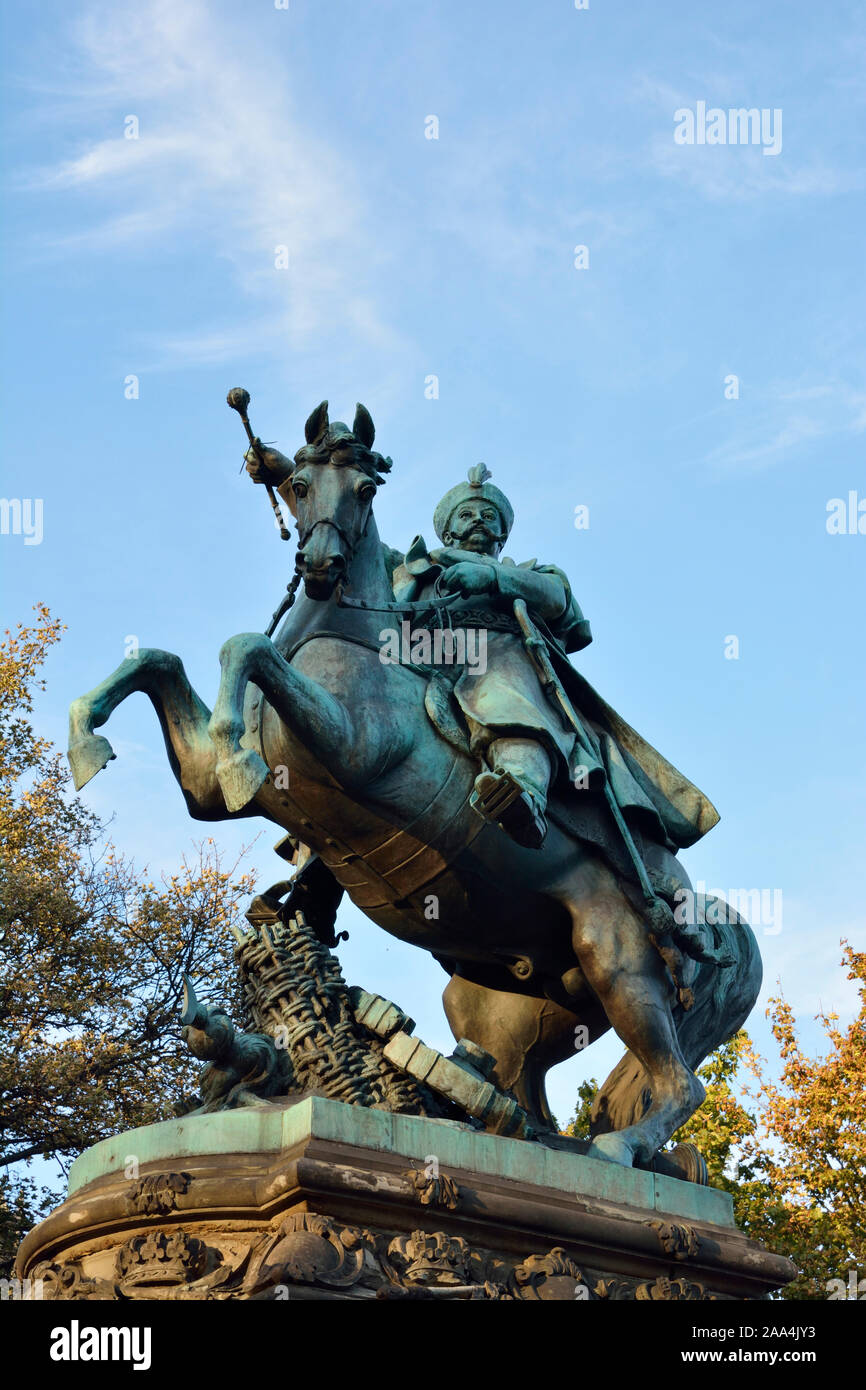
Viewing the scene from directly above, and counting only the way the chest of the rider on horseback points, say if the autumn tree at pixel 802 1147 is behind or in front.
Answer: behind

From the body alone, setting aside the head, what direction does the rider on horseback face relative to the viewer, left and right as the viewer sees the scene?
facing the viewer and to the left of the viewer

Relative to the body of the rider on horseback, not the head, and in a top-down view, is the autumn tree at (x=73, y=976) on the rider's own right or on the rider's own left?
on the rider's own right
